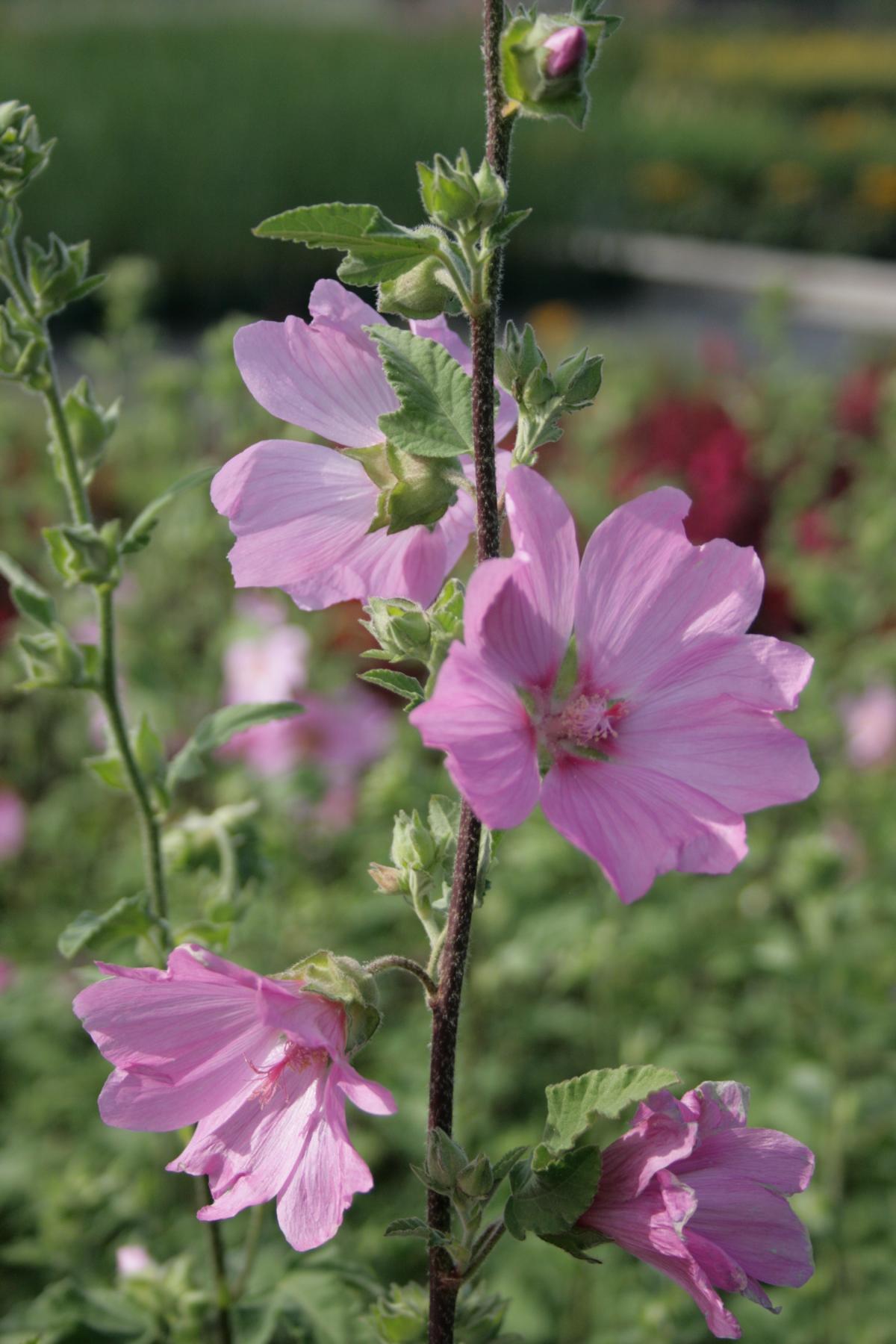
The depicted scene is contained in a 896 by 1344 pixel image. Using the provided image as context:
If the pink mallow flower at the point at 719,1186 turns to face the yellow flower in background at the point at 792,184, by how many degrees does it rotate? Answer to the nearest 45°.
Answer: approximately 90° to its left

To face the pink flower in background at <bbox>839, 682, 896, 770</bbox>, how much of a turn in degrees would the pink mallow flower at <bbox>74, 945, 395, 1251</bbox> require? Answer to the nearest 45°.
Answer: approximately 180°

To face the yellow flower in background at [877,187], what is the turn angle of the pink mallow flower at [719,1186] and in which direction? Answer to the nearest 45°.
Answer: approximately 90° to its left

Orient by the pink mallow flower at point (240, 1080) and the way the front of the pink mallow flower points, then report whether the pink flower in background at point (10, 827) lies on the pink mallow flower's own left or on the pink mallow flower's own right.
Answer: on the pink mallow flower's own right

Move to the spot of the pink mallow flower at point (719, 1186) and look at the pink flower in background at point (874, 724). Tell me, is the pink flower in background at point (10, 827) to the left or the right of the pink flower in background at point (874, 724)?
left

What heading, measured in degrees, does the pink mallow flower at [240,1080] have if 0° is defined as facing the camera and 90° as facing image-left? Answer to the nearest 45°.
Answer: approximately 45°

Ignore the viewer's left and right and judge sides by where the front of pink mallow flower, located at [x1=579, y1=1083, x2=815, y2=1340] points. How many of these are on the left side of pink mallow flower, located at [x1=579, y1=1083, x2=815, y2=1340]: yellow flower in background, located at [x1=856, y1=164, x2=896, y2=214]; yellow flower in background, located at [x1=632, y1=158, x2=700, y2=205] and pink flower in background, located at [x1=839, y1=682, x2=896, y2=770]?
3

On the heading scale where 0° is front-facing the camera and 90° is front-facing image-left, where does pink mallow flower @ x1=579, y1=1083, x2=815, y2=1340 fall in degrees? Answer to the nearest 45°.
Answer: approximately 270°
